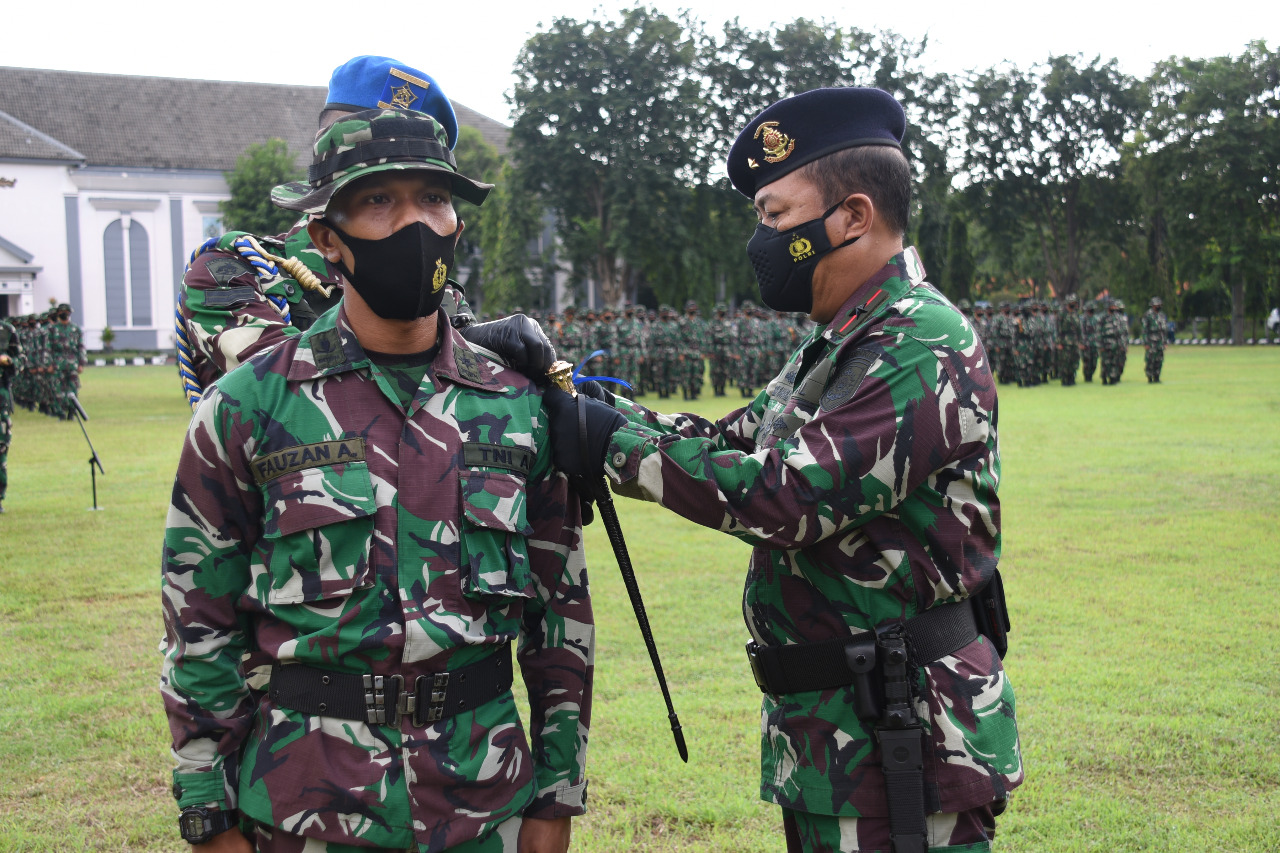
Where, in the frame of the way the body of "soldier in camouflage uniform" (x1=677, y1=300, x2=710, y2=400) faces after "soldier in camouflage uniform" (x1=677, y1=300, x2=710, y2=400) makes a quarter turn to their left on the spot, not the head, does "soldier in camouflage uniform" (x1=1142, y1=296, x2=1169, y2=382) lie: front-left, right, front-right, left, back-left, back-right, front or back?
front

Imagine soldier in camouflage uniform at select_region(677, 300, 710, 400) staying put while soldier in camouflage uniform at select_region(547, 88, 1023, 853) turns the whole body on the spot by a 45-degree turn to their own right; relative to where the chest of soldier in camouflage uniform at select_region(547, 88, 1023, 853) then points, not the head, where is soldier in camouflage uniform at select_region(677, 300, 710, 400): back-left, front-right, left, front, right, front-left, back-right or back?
front-right

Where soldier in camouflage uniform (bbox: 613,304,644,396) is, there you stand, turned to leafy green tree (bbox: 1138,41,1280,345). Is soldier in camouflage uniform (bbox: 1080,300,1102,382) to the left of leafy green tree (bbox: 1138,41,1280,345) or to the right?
right

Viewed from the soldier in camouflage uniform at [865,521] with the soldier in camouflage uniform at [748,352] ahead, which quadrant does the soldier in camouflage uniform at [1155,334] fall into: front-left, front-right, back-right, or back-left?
front-right

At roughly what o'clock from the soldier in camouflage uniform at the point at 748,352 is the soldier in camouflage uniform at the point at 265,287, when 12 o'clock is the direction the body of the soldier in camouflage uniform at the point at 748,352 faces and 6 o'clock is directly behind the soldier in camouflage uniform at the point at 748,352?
the soldier in camouflage uniform at the point at 265,287 is roughly at 12 o'clock from the soldier in camouflage uniform at the point at 748,352.

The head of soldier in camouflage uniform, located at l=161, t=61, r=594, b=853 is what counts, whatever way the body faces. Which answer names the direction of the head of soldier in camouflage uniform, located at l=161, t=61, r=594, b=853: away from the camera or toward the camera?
toward the camera

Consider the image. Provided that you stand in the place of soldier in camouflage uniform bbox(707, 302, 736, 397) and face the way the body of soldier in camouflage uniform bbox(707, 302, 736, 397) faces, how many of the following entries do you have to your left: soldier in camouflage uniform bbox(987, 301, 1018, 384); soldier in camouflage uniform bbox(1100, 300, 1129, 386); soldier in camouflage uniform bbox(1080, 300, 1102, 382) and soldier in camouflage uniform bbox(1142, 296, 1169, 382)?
4

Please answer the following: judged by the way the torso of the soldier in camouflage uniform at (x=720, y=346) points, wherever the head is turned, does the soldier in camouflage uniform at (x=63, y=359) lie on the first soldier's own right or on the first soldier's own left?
on the first soldier's own right

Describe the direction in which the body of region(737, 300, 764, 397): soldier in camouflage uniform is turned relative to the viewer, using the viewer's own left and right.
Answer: facing the viewer

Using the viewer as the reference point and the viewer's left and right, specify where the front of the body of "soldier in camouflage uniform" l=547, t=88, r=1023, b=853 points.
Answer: facing to the left of the viewer

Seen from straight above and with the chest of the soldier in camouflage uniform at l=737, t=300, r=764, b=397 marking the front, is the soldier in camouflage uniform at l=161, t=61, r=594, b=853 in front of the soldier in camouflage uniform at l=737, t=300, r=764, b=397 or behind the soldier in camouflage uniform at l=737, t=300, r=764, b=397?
in front

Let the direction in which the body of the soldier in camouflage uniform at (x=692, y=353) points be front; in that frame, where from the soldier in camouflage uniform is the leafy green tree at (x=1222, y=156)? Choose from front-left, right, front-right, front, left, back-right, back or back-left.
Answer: back-left

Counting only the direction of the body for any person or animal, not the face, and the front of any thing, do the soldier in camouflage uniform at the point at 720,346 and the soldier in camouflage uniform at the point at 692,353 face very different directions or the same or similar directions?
same or similar directions

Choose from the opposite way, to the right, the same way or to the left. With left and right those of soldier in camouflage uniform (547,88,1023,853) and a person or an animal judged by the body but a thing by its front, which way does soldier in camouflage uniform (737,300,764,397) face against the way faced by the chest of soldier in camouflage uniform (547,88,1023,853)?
to the left

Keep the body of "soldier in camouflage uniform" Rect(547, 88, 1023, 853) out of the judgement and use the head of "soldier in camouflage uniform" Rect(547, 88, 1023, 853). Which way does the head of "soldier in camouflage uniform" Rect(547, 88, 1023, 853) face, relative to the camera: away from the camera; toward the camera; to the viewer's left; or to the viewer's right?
to the viewer's left

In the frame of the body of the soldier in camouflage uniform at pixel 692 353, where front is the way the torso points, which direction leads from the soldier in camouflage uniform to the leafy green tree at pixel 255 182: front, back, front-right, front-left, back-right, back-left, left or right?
back-right

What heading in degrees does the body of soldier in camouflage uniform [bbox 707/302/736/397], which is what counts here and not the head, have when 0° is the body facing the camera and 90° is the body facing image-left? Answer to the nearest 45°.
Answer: approximately 0°
